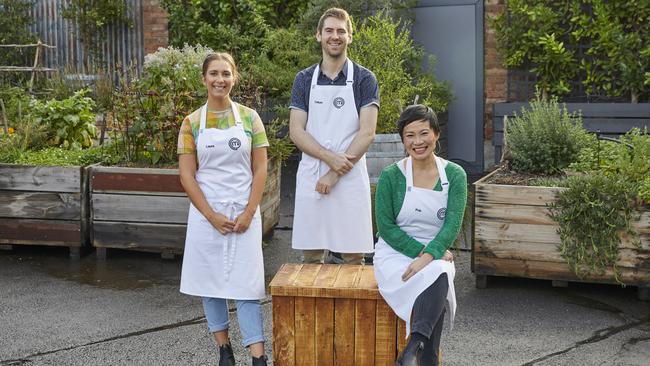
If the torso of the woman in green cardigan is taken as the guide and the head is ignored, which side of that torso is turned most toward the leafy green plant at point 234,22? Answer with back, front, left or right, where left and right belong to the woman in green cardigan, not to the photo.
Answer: back

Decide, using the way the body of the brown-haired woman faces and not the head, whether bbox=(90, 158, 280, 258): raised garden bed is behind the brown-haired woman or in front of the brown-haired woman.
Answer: behind

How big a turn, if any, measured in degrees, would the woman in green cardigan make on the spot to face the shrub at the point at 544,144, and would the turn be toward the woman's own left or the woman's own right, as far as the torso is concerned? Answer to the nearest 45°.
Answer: approximately 180°

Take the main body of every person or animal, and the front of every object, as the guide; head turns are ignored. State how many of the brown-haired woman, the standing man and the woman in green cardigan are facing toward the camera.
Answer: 3

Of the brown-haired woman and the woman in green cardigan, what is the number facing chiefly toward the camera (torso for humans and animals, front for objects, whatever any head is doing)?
2

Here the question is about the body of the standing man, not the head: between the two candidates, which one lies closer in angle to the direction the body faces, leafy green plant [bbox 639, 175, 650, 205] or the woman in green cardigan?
the woman in green cardigan

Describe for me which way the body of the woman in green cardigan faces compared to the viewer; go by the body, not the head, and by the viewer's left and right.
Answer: facing the viewer

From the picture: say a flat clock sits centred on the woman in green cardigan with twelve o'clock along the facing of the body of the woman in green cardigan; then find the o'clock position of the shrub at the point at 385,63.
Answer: The shrub is roughly at 6 o'clock from the woman in green cardigan.

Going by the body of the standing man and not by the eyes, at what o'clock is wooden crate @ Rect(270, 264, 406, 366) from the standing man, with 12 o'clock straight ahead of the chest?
The wooden crate is roughly at 12 o'clock from the standing man.

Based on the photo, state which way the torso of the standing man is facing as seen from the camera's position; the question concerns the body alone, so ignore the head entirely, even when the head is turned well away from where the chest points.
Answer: toward the camera

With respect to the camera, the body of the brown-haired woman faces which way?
toward the camera
